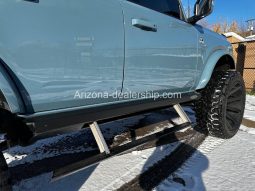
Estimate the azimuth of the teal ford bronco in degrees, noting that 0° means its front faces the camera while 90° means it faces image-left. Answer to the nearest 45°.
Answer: approximately 225°
